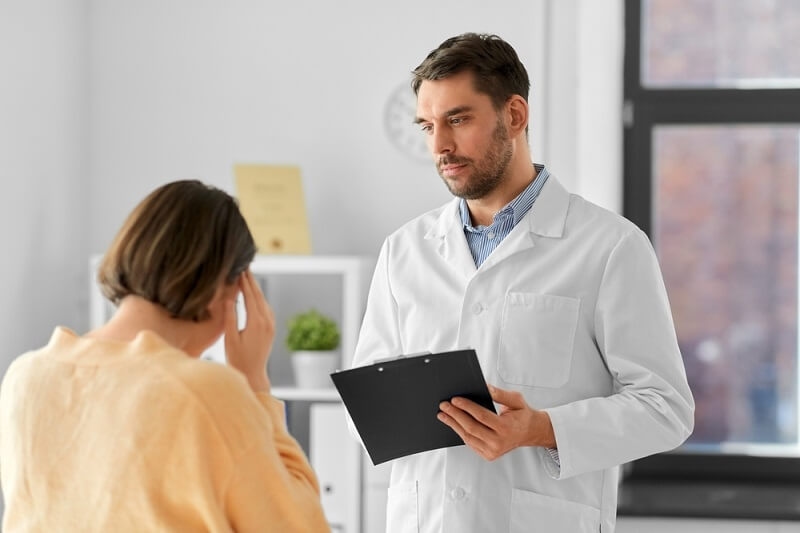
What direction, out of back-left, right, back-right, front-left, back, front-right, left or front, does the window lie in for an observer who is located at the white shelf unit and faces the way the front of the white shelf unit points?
left

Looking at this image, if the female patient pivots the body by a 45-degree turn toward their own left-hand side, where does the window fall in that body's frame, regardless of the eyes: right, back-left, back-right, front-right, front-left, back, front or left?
front-right

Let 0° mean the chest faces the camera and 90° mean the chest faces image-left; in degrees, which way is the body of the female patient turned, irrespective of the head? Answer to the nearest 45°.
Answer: approximately 225°

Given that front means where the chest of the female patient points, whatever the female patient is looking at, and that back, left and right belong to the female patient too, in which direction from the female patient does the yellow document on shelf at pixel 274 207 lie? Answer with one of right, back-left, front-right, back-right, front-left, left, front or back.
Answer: front-left

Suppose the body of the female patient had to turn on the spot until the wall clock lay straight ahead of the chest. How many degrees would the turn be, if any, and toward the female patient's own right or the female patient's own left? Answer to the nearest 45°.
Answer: approximately 45° to the female patient's own left

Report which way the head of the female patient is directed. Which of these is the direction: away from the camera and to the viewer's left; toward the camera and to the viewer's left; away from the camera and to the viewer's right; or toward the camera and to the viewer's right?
away from the camera and to the viewer's right

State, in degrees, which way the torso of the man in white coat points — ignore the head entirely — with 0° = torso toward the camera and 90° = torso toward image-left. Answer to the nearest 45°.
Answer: approximately 45°

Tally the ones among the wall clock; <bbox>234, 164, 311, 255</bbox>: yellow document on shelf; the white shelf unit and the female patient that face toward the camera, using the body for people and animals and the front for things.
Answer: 3
